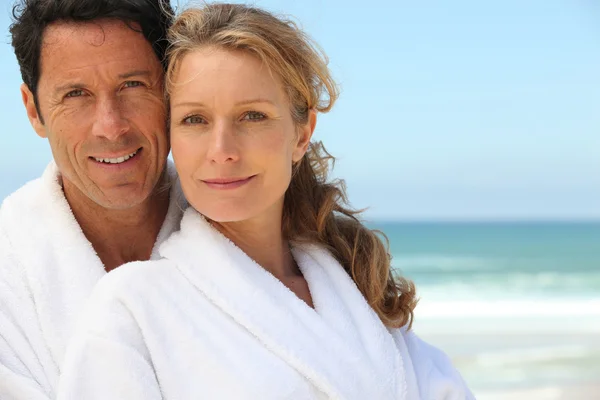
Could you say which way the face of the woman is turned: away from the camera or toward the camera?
toward the camera

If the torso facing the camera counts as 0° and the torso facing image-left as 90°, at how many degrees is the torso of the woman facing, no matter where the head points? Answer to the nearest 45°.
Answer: approximately 315°

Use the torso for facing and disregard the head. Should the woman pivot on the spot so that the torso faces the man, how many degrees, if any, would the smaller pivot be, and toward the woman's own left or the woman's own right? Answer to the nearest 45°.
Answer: approximately 135° to the woman's own right
